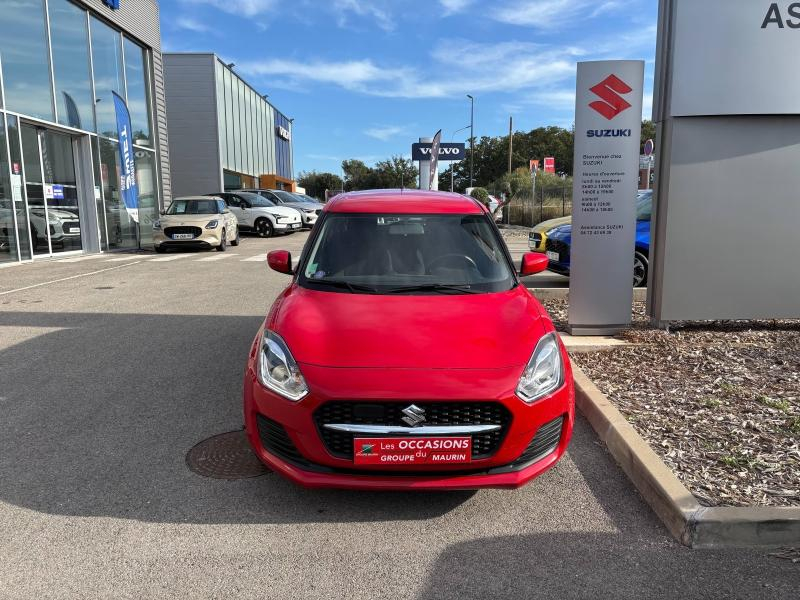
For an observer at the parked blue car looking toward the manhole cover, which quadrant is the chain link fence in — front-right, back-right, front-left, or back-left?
back-right

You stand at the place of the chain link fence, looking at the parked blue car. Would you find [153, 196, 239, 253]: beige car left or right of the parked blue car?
right

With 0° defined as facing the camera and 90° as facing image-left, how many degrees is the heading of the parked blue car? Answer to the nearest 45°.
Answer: approximately 45°

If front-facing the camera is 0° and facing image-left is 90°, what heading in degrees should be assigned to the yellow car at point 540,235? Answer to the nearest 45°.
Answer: approximately 45°

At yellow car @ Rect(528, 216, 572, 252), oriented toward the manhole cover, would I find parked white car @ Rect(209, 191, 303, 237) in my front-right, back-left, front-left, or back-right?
back-right

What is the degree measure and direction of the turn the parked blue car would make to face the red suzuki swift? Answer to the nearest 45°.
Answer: approximately 45° to its left

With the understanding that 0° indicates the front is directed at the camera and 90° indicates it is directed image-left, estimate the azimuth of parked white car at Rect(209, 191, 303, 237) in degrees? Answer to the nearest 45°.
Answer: approximately 315°

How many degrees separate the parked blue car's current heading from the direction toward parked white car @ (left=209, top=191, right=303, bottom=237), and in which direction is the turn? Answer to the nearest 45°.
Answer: approximately 90° to its right

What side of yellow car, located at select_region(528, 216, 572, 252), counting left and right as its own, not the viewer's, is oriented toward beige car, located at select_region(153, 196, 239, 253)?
right

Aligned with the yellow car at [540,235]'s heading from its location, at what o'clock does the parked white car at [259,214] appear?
The parked white car is roughly at 3 o'clock from the yellow car.
